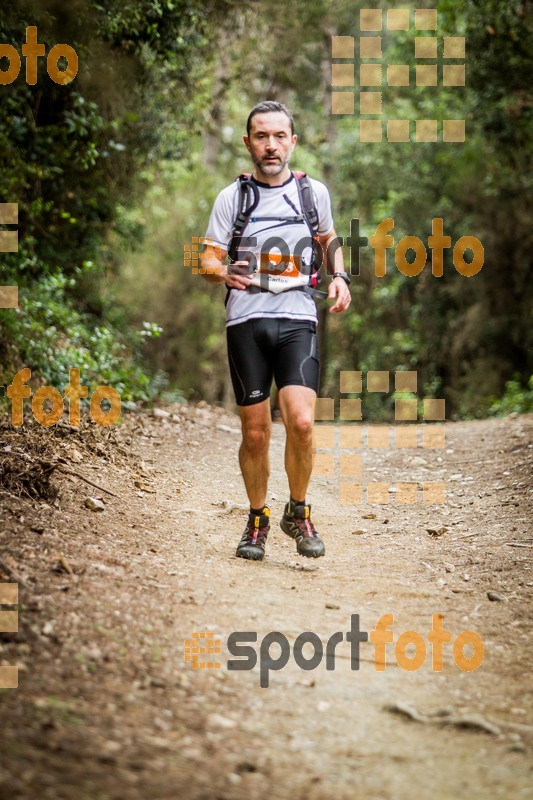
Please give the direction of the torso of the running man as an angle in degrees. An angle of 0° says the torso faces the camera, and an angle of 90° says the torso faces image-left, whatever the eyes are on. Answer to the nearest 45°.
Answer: approximately 0°

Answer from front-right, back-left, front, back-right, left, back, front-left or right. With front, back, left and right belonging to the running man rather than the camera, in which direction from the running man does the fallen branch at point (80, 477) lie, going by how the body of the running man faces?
back-right
